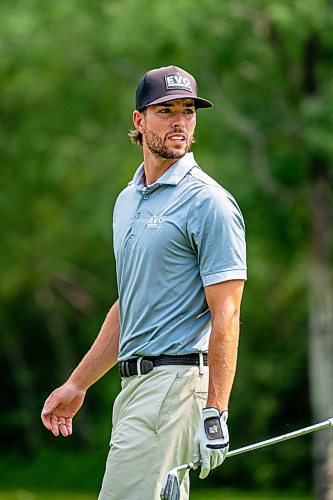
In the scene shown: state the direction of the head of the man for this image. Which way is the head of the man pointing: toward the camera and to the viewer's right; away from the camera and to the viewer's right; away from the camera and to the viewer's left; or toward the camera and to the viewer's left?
toward the camera and to the viewer's right

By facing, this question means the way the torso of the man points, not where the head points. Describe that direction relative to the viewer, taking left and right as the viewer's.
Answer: facing the viewer and to the left of the viewer
